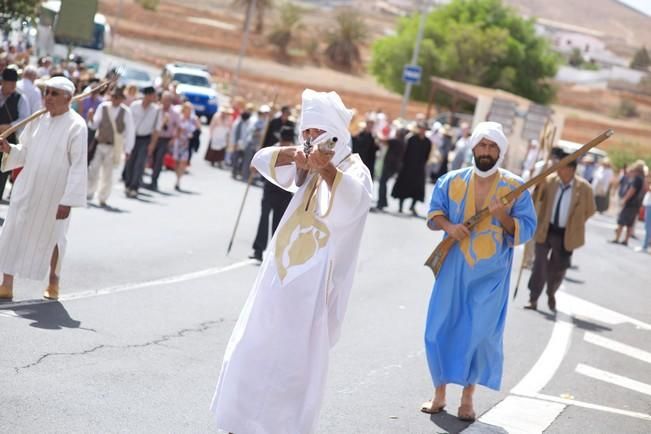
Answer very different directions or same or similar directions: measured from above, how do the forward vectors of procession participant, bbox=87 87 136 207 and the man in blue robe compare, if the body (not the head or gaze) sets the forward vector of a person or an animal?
same or similar directions

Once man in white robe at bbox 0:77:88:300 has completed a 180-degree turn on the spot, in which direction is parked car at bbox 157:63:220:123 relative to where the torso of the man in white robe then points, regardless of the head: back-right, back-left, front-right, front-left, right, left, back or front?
front-left

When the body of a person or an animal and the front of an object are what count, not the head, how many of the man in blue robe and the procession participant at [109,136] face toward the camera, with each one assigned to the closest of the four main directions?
2

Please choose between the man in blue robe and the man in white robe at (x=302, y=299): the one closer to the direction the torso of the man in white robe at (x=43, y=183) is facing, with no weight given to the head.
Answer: the man in white robe

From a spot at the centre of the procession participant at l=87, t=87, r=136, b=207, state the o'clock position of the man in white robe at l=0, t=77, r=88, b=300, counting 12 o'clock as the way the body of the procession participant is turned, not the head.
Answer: The man in white robe is roughly at 12 o'clock from the procession participant.

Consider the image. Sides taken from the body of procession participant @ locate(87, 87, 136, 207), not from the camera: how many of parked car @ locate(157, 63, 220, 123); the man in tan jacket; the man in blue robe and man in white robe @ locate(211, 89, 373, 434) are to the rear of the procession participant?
1

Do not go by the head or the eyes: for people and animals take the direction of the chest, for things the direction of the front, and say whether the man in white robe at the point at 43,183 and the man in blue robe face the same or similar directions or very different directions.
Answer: same or similar directions

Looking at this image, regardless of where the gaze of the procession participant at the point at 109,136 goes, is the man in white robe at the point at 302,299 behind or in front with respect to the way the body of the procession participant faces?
in front

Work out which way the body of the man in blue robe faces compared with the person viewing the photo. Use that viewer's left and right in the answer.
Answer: facing the viewer

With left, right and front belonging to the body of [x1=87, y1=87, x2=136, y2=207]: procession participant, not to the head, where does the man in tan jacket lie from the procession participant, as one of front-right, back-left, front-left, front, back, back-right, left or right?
front-left

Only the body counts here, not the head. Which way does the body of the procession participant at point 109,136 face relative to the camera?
toward the camera

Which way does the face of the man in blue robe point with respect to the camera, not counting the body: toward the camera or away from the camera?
toward the camera

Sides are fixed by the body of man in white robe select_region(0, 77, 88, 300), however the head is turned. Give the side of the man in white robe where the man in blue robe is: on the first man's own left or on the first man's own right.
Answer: on the first man's own left

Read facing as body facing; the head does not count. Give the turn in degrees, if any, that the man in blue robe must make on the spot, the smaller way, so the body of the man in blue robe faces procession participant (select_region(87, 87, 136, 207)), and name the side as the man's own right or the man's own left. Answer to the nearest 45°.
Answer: approximately 135° to the man's own right

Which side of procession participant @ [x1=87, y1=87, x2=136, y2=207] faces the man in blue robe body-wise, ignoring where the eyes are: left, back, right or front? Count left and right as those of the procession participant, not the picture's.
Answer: front
